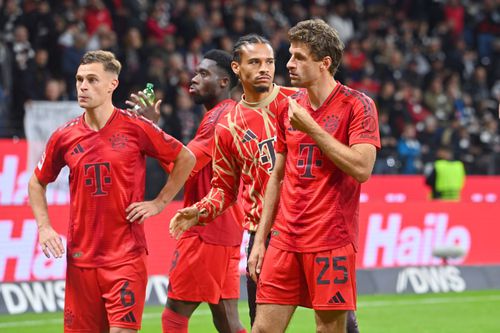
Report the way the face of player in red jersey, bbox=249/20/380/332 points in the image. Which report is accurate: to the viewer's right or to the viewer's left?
to the viewer's left

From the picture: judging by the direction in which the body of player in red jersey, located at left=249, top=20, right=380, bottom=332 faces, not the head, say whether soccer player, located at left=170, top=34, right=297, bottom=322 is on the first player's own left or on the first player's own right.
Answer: on the first player's own right

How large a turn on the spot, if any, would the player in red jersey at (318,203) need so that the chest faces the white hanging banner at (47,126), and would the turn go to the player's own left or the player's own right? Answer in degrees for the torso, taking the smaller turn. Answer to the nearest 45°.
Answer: approximately 90° to the player's own right

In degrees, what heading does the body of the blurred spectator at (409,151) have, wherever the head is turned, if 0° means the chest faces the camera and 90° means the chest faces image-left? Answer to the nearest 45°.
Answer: approximately 0°

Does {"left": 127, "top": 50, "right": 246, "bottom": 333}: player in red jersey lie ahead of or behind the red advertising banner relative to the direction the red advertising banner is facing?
ahead
